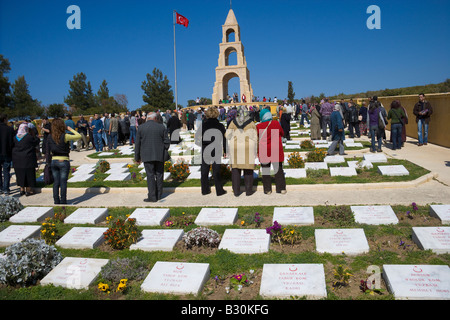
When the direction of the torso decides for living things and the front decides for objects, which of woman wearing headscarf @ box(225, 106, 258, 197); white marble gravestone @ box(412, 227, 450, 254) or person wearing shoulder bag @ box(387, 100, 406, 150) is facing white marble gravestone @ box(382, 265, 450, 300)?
white marble gravestone @ box(412, 227, 450, 254)

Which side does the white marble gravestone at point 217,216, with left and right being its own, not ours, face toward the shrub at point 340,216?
left

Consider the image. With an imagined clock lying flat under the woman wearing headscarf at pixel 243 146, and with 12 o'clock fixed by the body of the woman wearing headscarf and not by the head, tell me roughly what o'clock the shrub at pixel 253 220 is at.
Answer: The shrub is roughly at 6 o'clock from the woman wearing headscarf.

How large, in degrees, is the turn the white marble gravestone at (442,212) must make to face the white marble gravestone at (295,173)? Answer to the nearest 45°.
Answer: approximately 135° to its right

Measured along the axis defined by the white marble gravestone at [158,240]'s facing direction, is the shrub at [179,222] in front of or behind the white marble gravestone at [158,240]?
behind

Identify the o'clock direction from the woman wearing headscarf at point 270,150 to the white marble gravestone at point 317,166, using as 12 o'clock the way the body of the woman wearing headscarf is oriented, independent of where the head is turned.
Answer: The white marble gravestone is roughly at 1 o'clock from the woman wearing headscarf.

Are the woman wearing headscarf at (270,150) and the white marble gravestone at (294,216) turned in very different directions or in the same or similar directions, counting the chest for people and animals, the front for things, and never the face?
very different directions

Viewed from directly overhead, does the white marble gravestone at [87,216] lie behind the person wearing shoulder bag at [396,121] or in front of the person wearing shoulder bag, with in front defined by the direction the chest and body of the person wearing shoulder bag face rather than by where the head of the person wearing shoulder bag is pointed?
behind

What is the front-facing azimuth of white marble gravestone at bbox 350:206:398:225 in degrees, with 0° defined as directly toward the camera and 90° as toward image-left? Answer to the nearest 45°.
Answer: approximately 0°

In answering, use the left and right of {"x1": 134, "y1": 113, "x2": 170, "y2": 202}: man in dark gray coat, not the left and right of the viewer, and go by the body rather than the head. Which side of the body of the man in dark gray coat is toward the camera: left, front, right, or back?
back
